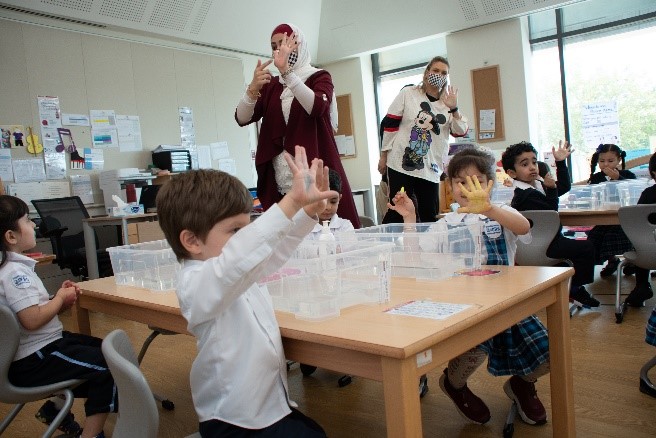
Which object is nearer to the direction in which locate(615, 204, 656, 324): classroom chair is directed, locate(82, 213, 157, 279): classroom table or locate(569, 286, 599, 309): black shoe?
the black shoe

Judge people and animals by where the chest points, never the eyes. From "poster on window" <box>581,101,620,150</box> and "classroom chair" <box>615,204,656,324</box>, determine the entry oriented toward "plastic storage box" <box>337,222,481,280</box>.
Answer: the poster on window

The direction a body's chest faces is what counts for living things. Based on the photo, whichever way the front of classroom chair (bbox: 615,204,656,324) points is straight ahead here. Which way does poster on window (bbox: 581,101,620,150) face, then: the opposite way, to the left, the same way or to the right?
the opposite way

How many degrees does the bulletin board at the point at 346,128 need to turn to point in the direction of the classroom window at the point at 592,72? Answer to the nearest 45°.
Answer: approximately 90° to its left

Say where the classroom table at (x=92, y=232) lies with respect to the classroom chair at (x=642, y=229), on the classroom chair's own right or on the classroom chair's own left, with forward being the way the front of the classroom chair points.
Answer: on the classroom chair's own left

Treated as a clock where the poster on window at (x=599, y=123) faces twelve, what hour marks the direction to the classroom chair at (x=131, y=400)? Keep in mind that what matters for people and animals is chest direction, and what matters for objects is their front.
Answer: The classroom chair is roughly at 12 o'clock from the poster on window.

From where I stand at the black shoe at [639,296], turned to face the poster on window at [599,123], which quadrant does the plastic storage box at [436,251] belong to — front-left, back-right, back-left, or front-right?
back-left

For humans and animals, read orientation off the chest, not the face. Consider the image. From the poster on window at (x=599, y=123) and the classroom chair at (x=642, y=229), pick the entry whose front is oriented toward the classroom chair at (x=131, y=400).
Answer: the poster on window

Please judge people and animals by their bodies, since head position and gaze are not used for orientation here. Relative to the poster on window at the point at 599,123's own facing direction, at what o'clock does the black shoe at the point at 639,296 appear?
The black shoe is roughly at 12 o'clock from the poster on window.

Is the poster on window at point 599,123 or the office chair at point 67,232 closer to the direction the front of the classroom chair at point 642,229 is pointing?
the poster on window

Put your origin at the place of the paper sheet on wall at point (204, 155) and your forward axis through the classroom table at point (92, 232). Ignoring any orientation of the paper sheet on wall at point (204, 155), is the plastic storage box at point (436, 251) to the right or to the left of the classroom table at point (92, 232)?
left
